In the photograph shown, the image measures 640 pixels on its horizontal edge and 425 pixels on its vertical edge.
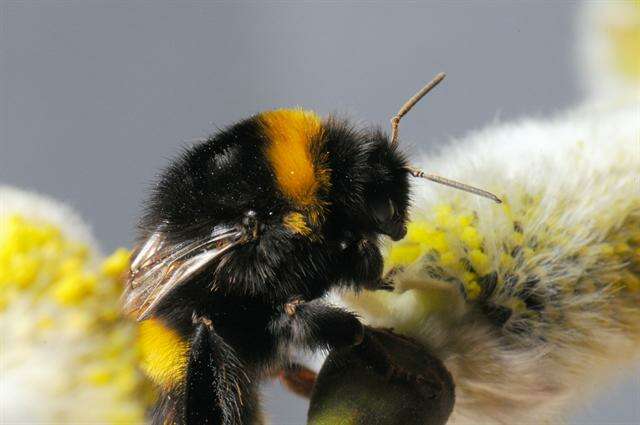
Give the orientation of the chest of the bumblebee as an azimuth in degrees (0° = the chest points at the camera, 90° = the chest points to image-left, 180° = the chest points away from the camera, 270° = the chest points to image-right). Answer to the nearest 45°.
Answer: approximately 270°
